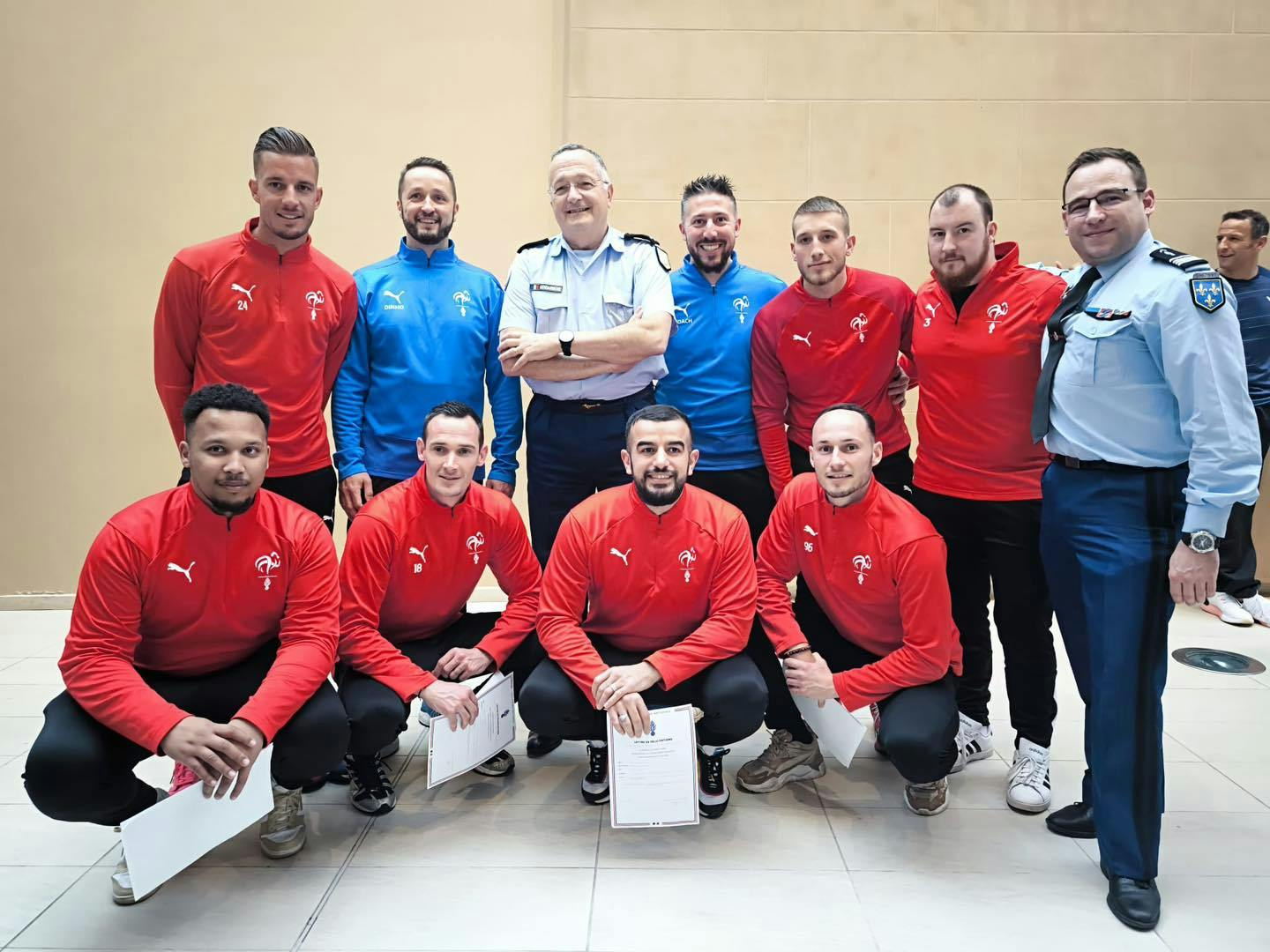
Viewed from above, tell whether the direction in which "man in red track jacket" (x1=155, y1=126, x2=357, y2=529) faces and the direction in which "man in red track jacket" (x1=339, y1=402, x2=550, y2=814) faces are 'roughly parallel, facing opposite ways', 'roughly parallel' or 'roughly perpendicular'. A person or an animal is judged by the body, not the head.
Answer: roughly parallel

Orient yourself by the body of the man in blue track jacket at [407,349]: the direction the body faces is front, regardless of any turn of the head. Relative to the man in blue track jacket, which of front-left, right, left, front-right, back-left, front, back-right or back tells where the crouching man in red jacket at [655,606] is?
front-left

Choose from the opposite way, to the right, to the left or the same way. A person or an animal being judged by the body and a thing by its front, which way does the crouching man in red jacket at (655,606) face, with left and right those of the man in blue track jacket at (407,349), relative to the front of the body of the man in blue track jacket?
the same way

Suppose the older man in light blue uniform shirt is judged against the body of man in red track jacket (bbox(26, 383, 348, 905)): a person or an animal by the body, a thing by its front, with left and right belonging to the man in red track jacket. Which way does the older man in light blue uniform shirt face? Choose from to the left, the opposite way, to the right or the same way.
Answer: the same way

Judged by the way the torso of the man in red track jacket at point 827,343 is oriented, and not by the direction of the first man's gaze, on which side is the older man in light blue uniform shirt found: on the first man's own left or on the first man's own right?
on the first man's own right

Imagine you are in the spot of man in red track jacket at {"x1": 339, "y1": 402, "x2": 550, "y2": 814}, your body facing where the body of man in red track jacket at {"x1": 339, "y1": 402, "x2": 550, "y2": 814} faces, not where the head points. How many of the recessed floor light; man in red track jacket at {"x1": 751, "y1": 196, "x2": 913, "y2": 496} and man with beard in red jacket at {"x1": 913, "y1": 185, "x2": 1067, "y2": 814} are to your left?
3

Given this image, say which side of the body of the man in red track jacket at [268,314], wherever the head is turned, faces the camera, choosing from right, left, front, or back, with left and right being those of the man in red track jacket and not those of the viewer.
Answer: front

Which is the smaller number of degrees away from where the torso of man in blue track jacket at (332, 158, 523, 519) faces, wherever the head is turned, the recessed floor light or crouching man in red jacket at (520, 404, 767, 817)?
the crouching man in red jacket

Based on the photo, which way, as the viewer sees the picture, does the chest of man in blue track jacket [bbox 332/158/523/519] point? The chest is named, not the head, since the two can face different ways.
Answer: toward the camera

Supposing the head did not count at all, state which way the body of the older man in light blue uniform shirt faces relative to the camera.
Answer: toward the camera

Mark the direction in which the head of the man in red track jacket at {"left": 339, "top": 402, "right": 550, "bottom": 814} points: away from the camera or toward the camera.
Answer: toward the camera

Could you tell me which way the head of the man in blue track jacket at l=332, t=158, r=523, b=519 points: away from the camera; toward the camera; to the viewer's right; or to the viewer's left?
toward the camera

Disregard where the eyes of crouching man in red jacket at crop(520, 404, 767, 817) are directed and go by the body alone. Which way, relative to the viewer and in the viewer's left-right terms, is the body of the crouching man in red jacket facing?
facing the viewer

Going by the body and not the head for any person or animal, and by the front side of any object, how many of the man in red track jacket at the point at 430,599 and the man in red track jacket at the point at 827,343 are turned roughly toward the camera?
2
